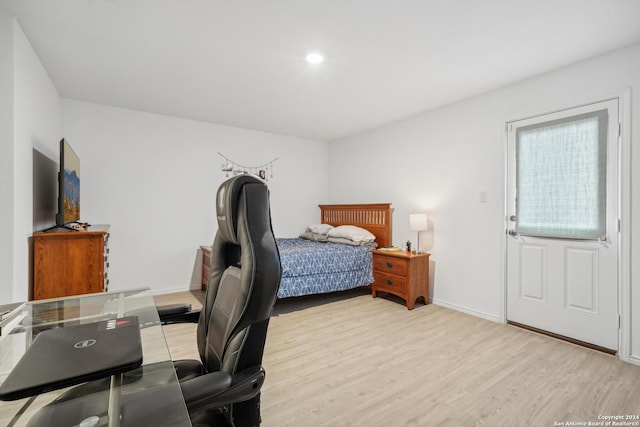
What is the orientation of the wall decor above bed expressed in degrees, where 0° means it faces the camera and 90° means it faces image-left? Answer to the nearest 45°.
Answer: approximately 0°

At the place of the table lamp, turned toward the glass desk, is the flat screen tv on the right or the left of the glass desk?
right

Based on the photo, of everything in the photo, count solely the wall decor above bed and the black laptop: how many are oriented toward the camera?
1

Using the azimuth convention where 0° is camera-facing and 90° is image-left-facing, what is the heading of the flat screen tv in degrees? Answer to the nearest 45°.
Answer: approximately 270°

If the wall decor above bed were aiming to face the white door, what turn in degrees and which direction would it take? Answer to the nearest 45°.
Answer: approximately 45° to its left

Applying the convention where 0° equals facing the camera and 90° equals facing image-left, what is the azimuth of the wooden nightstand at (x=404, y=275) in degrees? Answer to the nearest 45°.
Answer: approximately 45°

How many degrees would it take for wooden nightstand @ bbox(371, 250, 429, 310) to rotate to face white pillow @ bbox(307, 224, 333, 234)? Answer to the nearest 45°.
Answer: approximately 90° to its right

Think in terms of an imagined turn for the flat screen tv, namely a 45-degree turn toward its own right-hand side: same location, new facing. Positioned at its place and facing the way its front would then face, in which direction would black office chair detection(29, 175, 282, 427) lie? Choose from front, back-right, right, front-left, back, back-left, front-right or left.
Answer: front-right
